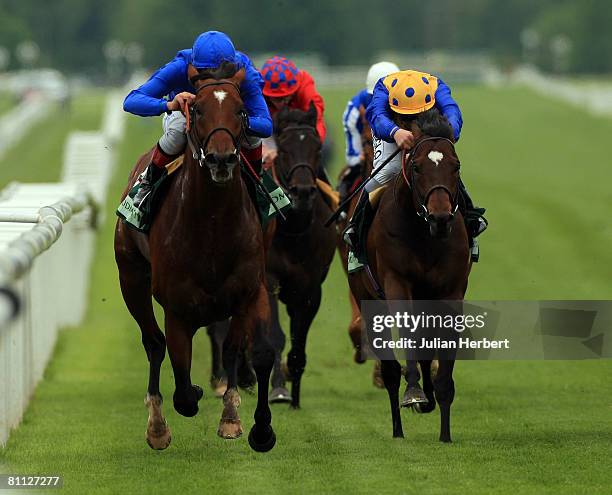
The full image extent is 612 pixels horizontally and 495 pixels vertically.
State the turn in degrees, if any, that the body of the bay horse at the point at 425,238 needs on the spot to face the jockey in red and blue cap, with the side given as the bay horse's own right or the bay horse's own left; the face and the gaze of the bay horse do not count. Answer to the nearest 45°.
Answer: approximately 135° to the bay horse's own right

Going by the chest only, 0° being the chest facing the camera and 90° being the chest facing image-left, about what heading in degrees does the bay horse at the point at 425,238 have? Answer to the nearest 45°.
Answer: approximately 0°

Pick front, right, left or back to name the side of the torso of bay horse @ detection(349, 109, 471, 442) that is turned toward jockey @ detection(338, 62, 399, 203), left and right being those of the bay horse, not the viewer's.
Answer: back

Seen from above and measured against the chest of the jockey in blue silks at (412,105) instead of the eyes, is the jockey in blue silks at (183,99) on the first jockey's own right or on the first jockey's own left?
on the first jockey's own right

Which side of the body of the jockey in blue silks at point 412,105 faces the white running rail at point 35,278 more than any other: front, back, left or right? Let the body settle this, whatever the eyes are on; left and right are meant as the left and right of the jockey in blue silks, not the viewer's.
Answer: right

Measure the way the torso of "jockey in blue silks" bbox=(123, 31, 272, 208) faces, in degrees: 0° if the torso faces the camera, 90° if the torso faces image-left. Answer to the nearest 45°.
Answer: approximately 0°
